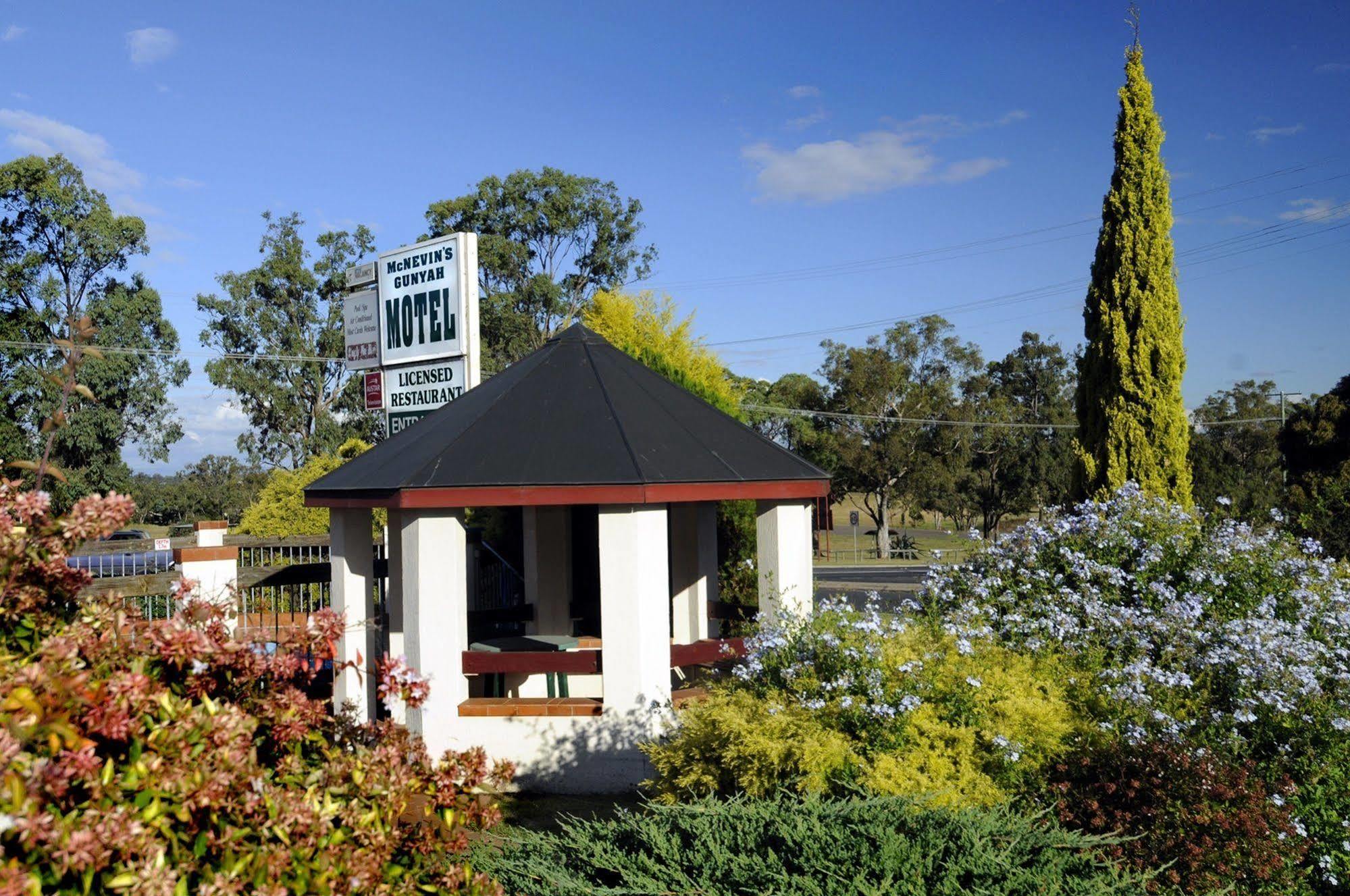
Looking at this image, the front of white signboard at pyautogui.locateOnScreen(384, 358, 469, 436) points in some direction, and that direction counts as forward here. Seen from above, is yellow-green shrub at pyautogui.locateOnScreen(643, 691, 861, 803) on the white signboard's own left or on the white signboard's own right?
on the white signboard's own left

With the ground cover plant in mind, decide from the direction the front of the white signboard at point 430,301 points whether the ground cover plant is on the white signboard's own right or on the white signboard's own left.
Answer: on the white signboard's own left

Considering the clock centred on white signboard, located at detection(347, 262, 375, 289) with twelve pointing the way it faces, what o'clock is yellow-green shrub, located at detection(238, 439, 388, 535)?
The yellow-green shrub is roughly at 4 o'clock from the white signboard.

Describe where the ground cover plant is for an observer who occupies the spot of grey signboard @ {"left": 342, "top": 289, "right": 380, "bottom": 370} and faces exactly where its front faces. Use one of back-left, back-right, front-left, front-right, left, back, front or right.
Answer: front-left

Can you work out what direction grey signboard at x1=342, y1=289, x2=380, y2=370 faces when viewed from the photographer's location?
facing the viewer and to the left of the viewer

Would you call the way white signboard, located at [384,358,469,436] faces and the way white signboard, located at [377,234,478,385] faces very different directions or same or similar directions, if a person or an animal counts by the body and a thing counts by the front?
same or similar directions

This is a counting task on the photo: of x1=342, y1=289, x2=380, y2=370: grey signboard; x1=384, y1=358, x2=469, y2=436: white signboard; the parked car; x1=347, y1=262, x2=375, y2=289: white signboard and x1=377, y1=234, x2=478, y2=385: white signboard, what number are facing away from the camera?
0

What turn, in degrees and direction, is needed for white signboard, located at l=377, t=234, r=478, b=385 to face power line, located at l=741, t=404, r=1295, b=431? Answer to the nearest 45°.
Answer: approximately 180°

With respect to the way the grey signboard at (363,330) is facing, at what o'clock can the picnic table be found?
The picnic table is roughly at 10 o'clock from the grey signboard.

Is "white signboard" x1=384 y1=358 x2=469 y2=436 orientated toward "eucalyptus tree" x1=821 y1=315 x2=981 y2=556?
no

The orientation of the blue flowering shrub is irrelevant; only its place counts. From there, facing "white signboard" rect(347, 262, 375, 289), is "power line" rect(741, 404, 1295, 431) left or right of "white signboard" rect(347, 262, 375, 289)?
right

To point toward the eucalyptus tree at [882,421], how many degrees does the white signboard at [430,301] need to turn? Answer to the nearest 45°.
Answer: approximately 180°

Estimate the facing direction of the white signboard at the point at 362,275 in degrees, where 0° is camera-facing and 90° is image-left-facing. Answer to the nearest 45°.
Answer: approximately 45°
